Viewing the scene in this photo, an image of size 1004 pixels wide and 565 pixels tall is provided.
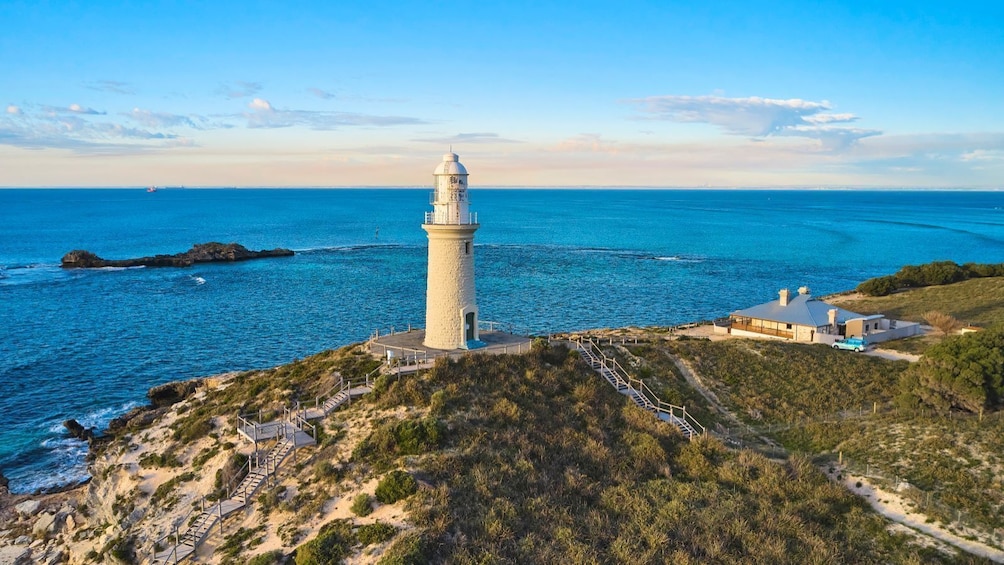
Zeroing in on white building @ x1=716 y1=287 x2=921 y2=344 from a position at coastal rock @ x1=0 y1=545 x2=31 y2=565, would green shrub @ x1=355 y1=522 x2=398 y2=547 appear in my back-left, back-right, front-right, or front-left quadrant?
front-right

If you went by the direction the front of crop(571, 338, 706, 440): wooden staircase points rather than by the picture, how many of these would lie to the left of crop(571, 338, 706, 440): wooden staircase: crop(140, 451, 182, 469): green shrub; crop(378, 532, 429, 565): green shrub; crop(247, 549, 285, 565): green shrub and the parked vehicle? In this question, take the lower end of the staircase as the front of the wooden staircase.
1

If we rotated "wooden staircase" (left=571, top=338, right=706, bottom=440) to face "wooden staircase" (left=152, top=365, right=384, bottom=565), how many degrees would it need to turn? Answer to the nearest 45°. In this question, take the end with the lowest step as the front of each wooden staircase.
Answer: approximately 90° to its right

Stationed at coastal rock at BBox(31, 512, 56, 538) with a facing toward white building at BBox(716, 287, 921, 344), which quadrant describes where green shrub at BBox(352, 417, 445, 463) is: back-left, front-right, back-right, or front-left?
front-right

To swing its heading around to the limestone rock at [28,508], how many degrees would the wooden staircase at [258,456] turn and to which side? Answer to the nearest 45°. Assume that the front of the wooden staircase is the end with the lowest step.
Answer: approximately 90° to its right

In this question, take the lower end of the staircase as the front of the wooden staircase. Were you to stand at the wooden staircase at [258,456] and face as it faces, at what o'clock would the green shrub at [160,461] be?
The green shrub is roughly at 3 o'clock from the wooden staircase.

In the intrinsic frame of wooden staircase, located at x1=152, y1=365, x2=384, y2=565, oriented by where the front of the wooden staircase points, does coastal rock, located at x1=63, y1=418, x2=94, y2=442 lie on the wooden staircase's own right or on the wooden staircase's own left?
on the wooden staircase's own right

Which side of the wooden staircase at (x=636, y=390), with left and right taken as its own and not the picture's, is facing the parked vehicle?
left

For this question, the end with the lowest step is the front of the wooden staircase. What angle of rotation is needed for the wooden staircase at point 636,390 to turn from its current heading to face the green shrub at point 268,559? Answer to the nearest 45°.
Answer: approximately 90° to its right

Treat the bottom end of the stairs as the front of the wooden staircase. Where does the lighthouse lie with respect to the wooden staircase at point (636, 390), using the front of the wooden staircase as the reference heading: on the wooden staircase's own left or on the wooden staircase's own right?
on the wooden staircase's own right

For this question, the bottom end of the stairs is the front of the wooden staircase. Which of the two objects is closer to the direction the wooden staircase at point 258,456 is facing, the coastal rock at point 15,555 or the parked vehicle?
the coastal rock

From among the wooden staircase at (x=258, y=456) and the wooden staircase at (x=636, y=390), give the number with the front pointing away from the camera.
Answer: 0

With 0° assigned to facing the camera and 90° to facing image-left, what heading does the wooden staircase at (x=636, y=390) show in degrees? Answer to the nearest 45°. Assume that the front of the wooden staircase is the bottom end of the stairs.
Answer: approximately 315°

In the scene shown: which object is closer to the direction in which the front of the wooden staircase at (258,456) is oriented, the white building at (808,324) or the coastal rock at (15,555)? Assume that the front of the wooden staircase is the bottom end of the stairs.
the coastal rock

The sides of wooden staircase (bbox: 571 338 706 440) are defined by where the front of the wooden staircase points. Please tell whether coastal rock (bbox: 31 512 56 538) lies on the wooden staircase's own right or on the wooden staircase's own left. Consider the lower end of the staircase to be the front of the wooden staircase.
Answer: on the wooden staircase's own right

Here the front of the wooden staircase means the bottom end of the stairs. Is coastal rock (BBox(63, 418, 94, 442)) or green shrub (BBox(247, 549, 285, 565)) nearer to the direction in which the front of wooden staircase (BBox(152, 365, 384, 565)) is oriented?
the green shrub
